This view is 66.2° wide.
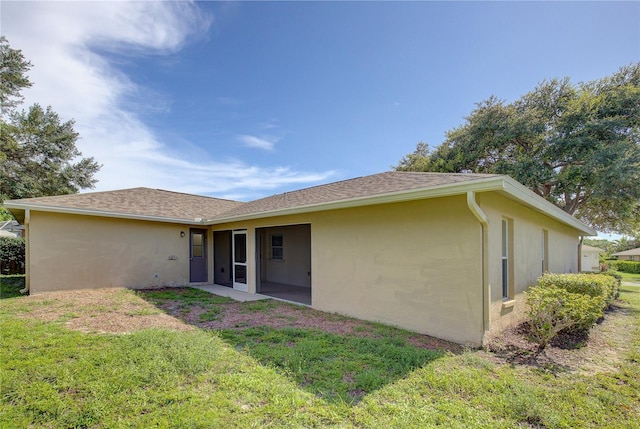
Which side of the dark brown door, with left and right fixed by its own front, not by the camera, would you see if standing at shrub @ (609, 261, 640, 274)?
left

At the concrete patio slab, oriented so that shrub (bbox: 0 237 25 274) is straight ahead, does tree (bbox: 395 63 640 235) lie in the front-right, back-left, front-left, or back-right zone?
back-right

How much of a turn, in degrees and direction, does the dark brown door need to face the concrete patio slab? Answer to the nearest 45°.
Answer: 0° — it already faces it

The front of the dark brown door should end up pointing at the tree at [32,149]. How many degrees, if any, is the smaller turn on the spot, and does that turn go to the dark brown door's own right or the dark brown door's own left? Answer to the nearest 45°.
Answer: approximately 135° to the dark brown door's own right

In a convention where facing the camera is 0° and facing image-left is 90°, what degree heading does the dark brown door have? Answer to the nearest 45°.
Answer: approximately 0°

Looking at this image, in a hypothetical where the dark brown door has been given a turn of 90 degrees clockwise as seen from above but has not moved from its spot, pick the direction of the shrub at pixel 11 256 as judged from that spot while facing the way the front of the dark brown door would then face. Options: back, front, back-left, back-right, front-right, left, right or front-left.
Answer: front-right
